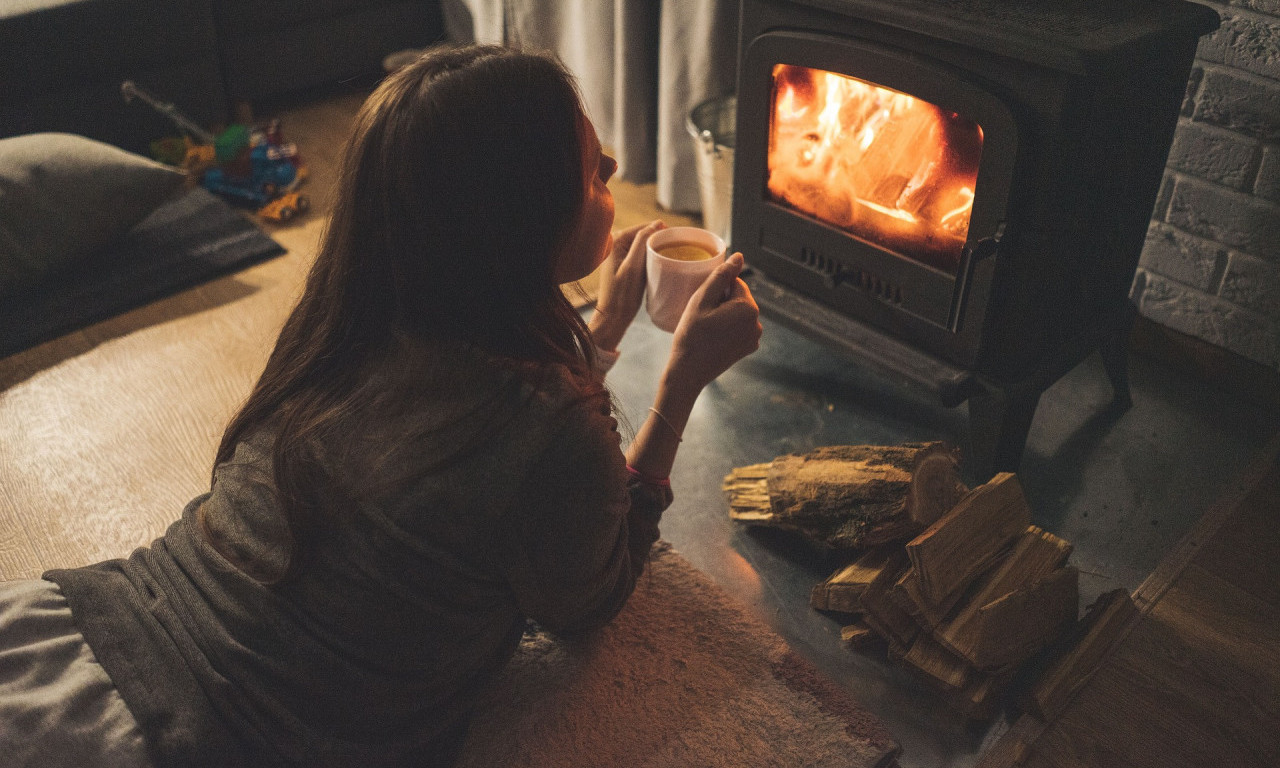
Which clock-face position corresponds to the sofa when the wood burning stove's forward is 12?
The sofa is roughly at 2 o'clock from the wood burning stove.

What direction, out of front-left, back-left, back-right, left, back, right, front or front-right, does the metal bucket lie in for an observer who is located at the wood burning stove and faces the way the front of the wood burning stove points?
right

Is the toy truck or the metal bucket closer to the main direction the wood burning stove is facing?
the toy truck

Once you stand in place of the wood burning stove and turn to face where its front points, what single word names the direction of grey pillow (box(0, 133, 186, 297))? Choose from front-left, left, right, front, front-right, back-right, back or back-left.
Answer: front-right

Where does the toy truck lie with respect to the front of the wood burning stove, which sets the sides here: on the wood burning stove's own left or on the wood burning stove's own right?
on the wood burning stove's own right

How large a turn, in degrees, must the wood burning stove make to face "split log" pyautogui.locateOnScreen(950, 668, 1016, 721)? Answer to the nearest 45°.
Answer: approximately 45° to its left

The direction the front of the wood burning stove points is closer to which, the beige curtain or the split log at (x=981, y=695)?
the split log

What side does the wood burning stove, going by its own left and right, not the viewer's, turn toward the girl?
front

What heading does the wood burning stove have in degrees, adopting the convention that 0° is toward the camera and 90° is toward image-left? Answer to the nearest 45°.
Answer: approximately 45°
